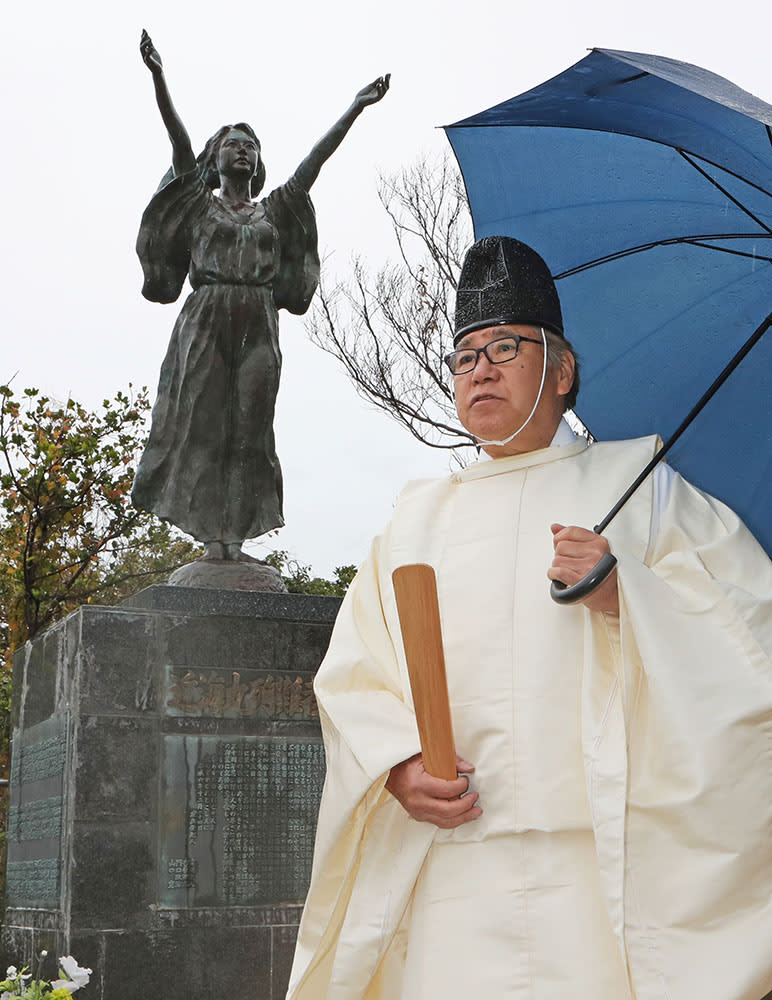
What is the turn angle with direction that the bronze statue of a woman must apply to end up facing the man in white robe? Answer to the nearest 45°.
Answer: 0° — it already faces them

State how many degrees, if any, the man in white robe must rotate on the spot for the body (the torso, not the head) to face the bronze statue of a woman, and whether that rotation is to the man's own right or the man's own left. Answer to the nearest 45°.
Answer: approximately 90° to the man's own right

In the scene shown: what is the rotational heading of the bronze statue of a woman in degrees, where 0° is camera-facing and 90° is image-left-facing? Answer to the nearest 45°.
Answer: approximately 0°

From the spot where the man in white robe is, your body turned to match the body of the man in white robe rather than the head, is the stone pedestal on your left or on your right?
on your right

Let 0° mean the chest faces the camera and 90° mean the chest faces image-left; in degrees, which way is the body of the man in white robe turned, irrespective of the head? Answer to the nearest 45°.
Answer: approximately 45°
